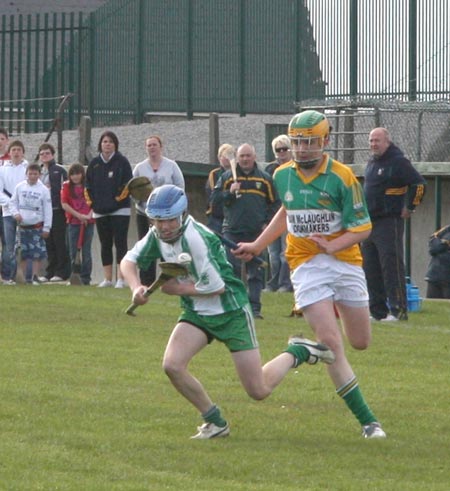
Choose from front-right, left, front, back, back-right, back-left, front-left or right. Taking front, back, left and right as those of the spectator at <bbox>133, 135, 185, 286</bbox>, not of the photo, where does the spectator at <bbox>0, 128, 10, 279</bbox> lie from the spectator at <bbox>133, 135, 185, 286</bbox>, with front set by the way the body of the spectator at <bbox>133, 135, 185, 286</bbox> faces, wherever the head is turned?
back-right

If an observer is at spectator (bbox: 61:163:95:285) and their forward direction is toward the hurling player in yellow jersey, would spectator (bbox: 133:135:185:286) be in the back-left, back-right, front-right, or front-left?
front-left

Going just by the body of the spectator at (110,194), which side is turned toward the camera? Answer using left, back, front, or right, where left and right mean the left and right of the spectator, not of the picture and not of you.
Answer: front

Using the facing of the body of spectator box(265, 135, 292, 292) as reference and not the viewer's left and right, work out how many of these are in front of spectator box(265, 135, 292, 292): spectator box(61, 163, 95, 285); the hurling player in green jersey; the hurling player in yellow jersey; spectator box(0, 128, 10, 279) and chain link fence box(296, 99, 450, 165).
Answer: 2

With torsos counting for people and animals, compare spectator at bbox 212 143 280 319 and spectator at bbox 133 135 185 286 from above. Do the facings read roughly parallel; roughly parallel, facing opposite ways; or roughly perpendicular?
roughly parallel

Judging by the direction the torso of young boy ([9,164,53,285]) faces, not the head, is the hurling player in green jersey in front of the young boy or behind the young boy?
in front

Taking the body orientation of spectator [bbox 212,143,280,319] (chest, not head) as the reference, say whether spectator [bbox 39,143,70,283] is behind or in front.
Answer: behind

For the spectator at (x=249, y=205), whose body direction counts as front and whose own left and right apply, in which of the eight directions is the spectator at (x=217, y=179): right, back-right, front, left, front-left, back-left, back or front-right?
back

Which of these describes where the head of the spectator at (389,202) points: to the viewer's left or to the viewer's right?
to the viewer's left

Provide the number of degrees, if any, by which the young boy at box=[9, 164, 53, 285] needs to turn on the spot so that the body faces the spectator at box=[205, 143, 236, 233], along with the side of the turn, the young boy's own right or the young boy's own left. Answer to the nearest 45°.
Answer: approximately 45° to the young boy's own left

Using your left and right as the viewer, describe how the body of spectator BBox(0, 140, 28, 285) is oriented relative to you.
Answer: facing the viewer

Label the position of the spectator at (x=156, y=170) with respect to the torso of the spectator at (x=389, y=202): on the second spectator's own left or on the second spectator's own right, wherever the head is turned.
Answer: on the second spectator's own right

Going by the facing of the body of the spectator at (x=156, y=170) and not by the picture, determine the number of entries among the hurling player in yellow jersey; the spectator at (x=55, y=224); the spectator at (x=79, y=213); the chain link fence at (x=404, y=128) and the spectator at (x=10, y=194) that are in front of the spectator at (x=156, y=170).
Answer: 1

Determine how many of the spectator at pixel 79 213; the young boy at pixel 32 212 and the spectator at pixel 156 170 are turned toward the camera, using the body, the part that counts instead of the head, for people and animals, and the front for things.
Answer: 3

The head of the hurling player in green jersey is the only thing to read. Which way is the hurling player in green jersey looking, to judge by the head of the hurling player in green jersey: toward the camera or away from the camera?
toward the camera

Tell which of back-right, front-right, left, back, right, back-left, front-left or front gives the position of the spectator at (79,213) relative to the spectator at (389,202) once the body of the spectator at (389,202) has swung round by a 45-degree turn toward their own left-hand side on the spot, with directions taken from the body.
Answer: back-right

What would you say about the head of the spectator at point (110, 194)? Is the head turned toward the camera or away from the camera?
toward the camera
